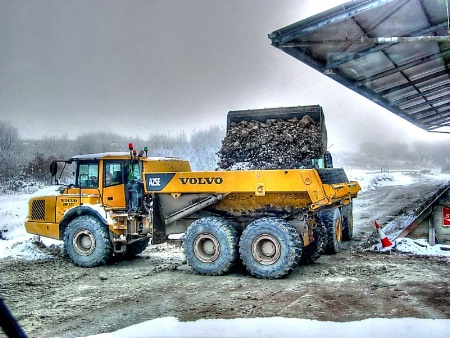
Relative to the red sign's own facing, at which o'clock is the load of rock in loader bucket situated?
The load of rock in loader bucket is roughly at 3 o'clock from the red sign.

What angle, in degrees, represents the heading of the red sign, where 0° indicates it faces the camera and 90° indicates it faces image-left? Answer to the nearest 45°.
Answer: approximately 0°

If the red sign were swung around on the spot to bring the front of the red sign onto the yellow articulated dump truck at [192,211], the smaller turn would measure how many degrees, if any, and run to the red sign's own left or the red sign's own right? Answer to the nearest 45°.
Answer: approximately 45° to the red sign's own right

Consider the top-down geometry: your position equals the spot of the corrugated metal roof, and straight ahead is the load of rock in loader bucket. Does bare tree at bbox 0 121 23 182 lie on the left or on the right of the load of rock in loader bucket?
left
